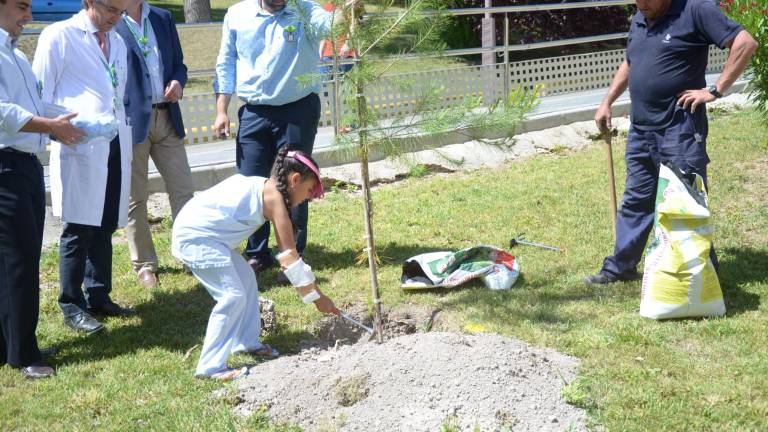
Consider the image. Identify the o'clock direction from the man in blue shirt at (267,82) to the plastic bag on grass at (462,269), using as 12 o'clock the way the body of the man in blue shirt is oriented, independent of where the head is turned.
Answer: The plastic bag on grass is roughly at 10 o'clock from the man in blue shirt.

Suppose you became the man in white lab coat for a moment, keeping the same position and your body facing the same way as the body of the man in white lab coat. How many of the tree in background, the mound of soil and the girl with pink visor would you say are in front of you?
2

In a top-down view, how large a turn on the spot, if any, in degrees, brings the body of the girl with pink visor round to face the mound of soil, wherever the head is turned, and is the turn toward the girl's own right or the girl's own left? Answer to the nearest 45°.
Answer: approximately 45° to the girl's own right

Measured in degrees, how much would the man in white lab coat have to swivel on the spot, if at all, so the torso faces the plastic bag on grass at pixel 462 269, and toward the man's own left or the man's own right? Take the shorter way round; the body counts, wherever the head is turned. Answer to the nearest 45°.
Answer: approximately 45° to the man's own left

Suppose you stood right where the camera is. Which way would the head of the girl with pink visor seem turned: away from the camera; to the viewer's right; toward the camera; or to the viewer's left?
to the viewer's right

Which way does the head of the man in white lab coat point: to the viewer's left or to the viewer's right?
to the viewer's right

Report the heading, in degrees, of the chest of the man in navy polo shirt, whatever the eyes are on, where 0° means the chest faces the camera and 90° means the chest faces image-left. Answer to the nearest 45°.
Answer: approximately 45°

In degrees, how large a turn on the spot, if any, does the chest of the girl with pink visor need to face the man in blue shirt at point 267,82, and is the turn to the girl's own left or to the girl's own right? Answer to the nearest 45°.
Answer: approximately 90° to the girl's own left

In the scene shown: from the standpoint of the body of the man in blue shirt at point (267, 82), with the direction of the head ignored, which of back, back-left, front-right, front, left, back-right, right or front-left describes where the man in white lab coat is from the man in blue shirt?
front-right

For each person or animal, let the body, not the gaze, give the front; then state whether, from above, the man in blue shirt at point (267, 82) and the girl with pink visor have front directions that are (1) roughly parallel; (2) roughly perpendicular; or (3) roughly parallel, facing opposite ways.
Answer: roughly perpendicular

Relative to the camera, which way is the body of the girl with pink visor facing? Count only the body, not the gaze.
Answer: to the viewer's right

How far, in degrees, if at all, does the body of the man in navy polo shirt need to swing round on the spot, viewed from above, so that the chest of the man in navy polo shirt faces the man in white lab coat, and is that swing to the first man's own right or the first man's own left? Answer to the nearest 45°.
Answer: approximately 45° to the first man's own right

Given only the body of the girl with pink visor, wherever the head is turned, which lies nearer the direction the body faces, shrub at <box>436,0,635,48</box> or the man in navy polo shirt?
the man in navy polo shirt

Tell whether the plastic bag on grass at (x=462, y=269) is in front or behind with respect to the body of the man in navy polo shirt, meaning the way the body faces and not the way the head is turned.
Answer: in front
